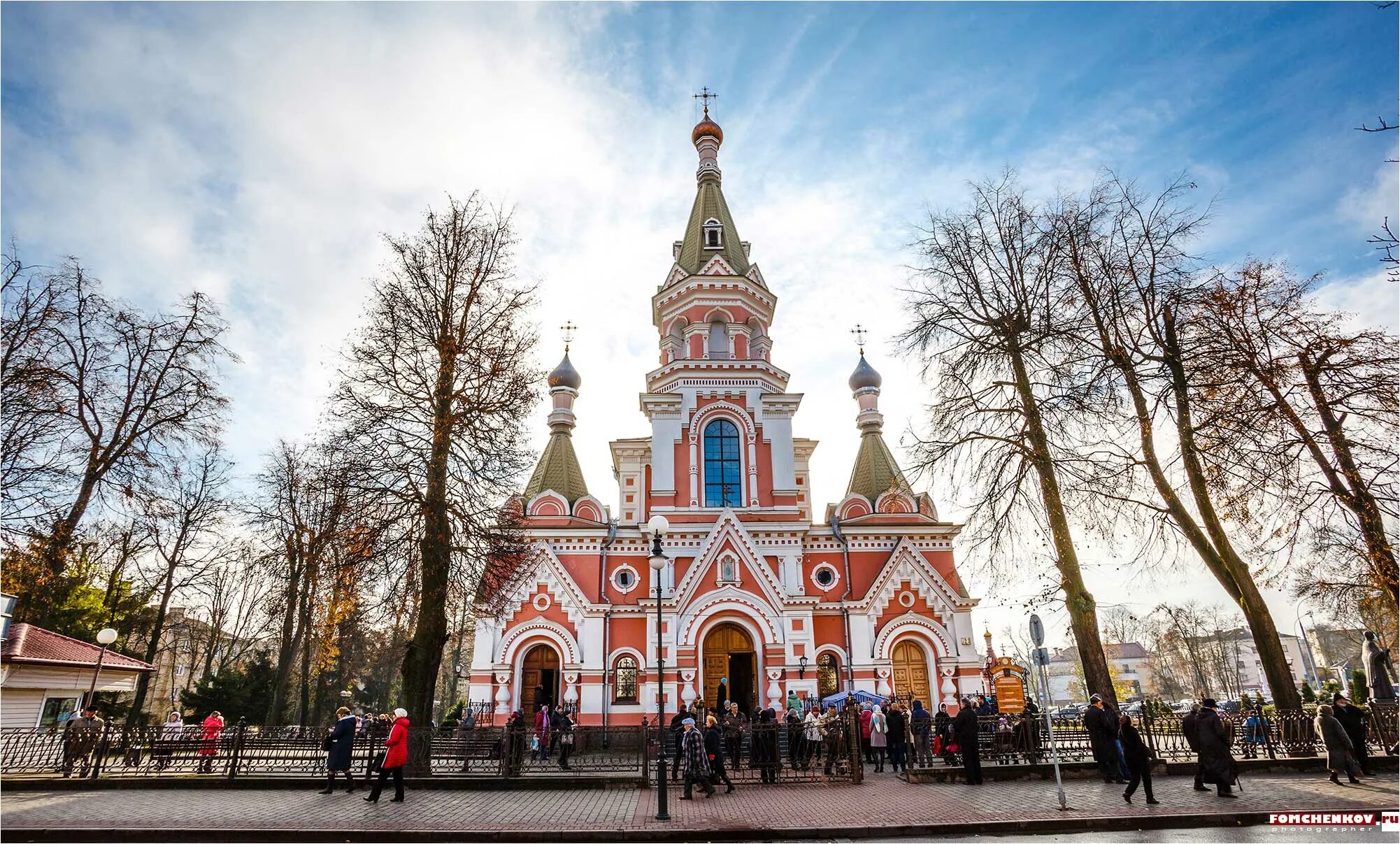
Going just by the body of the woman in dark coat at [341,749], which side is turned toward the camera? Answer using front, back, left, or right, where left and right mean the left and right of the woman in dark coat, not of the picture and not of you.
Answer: left

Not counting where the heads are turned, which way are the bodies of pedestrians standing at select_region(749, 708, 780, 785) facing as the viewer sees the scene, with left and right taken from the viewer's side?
facing away from the viewer

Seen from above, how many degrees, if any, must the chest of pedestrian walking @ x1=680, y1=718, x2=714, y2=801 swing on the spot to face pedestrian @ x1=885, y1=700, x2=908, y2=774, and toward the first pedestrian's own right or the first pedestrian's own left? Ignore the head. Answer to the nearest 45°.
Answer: approximately 135° to the first pedestrian's own right

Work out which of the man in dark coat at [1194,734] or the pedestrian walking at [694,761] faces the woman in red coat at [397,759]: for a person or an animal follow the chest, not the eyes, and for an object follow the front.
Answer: the pedestrian walking

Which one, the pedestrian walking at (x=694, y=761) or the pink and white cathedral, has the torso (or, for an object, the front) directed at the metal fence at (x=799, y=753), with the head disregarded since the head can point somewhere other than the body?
the pink and white cathedral

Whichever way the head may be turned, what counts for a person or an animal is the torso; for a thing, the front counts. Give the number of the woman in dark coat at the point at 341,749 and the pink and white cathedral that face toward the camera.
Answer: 1

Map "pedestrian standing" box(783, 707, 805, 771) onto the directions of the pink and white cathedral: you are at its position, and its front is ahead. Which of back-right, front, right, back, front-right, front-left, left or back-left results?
front

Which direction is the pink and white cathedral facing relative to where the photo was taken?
toward the camera

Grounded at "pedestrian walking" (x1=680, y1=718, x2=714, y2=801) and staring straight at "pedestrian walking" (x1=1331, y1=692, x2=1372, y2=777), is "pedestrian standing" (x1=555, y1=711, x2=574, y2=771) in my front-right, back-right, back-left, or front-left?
back-left
